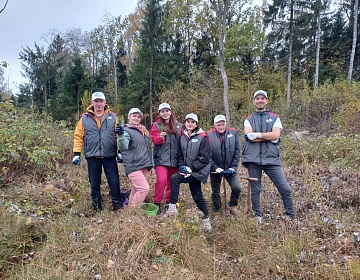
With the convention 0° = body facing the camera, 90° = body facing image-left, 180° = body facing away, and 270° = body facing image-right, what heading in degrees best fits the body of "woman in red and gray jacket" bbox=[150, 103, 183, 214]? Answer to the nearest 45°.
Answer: approximately 0°

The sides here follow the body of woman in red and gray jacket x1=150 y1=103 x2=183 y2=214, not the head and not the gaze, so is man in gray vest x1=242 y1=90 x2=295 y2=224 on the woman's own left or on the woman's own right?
on the woman's own left

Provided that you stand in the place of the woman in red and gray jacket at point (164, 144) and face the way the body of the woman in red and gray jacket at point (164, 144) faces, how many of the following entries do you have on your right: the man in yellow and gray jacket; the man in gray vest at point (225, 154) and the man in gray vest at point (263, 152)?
1

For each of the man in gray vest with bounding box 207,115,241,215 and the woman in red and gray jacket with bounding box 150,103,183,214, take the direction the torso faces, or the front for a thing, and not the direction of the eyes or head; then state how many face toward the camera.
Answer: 2

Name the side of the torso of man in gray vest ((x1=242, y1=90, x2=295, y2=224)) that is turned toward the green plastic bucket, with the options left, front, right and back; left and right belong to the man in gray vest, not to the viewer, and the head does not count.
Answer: right

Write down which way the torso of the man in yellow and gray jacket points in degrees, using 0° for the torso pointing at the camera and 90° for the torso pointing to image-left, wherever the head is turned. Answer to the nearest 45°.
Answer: approximately 0°

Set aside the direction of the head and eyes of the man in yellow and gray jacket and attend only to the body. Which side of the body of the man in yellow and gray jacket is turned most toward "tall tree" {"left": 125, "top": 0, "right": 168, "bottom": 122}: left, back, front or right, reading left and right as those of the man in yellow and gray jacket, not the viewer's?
back

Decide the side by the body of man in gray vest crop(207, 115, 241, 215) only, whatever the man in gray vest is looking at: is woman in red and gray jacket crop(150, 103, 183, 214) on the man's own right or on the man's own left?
on the man's own right

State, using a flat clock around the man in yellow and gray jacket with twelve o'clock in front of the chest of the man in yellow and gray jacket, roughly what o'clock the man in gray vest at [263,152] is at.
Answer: The man in gray vest is roughly at 10 o'clock from the man in yellow and gray jacket.

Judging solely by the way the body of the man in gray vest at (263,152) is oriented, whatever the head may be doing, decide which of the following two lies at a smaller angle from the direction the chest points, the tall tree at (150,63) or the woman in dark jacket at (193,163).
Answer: the woman in dark jacket

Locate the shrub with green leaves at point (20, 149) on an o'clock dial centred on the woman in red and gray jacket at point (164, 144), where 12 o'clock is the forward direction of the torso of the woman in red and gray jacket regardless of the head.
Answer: The shrub with green leaves is roughly at 4 o'clock from the woman in red and gray jacket.

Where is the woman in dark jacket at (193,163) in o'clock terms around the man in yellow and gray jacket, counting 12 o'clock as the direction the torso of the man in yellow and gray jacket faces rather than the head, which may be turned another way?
The woman in dark jacket is roughly at 10 o'clock from the man in yellow and gray jacket.
